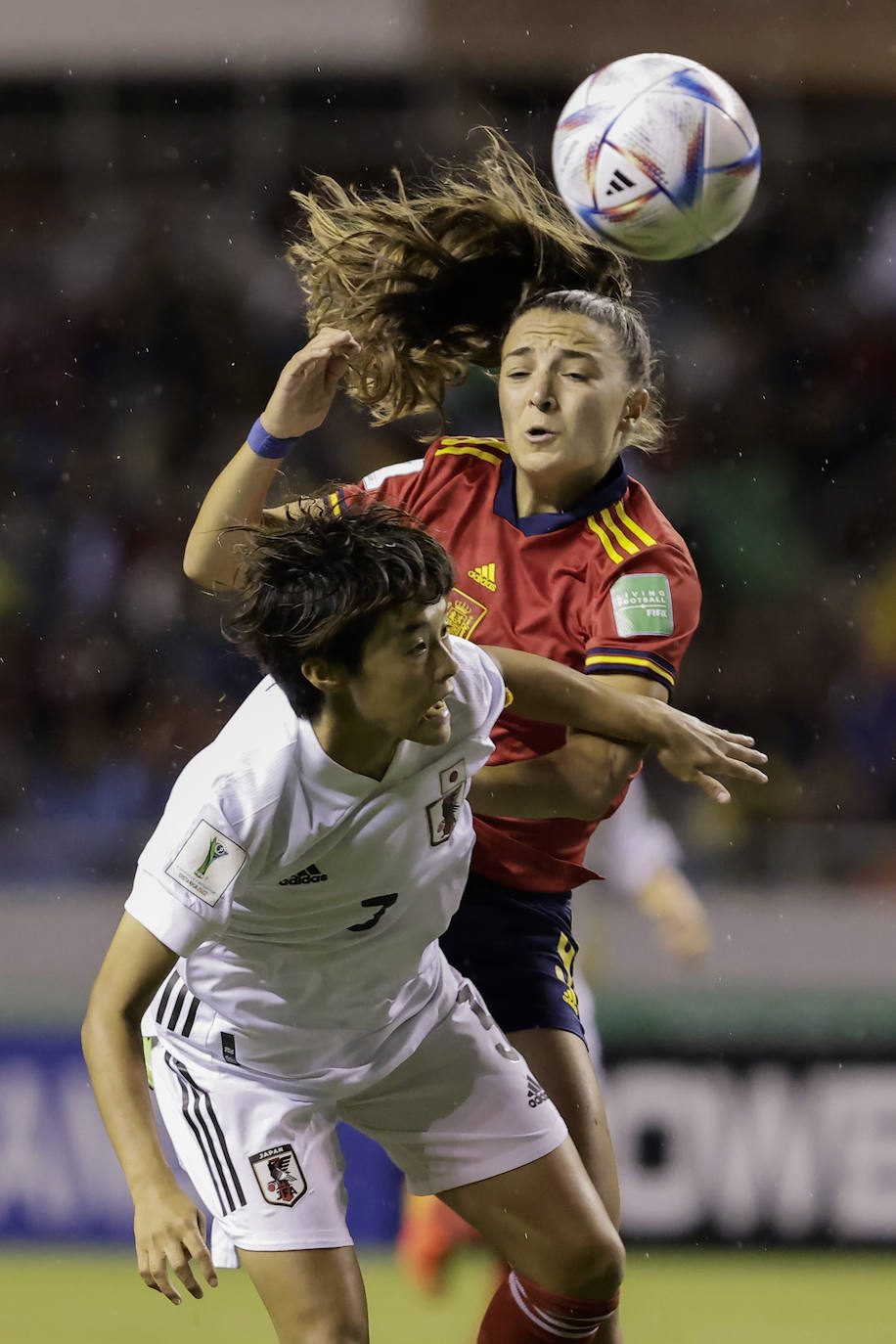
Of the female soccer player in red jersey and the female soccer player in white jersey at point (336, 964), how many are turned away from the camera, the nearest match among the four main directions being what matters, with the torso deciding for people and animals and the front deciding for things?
0

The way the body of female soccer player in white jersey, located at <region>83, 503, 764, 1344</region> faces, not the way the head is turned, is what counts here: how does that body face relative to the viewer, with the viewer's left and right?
facing the viewer and to the right of the viewer

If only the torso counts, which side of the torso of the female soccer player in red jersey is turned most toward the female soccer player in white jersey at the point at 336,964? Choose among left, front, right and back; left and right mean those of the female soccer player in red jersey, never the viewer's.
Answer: front

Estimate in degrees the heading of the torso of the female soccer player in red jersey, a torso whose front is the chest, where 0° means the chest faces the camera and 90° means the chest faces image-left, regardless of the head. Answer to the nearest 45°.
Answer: approximately 45°
